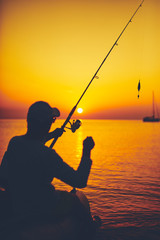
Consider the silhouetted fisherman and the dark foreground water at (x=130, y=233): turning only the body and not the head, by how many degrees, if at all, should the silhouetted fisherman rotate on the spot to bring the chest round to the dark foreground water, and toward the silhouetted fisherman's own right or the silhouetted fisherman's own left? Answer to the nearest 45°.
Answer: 0° — they already face it

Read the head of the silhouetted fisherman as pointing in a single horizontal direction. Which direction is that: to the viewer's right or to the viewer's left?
to the viewer's right

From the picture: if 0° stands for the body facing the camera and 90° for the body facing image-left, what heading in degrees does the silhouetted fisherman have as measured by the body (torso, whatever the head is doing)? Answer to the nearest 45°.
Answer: approximately 225°
